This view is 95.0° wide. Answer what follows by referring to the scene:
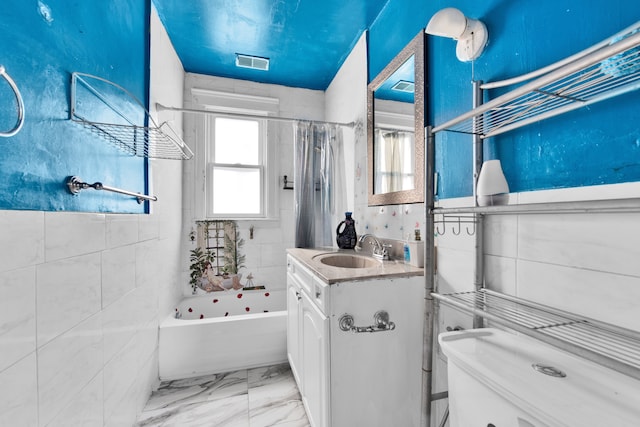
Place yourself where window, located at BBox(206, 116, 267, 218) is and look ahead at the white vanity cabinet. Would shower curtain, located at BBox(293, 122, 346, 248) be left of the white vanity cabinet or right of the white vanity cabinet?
left

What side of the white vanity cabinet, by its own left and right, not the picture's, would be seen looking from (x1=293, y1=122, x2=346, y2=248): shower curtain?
right

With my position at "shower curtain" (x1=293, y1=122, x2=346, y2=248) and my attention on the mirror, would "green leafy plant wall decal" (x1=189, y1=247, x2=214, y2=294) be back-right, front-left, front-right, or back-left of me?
back-right

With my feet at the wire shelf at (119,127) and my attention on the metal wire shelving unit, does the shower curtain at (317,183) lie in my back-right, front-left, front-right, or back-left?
front-left

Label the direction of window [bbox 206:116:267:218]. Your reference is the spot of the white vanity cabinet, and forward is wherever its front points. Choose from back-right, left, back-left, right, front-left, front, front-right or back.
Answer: front-right

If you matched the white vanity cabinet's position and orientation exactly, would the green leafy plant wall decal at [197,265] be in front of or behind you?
in front

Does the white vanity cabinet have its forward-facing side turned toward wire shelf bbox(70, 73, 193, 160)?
yes

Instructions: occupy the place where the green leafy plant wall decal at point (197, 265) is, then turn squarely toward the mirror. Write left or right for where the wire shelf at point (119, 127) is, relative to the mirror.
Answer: right

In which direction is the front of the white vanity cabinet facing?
to the viewer's left

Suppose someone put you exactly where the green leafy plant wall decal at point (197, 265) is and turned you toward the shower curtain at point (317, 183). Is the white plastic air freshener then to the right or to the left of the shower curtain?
right
